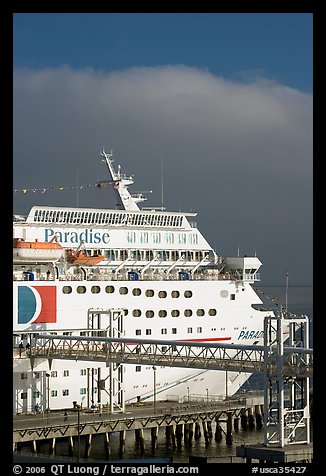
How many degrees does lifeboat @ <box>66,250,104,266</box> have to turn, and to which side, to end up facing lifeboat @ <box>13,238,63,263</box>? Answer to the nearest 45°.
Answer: approximately 135° to its right

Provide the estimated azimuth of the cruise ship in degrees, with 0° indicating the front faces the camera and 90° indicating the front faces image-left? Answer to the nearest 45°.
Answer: approximately 270°

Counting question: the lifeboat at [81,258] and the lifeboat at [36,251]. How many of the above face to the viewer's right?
2

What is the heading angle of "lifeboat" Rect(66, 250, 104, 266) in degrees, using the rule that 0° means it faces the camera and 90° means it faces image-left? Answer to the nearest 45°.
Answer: approximately 270°

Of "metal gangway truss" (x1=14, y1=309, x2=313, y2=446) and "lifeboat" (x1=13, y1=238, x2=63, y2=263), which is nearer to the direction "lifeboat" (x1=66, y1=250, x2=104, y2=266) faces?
the metal gangway truss

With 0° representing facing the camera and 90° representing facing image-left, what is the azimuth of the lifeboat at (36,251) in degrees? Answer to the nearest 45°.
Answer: approximately 270°
